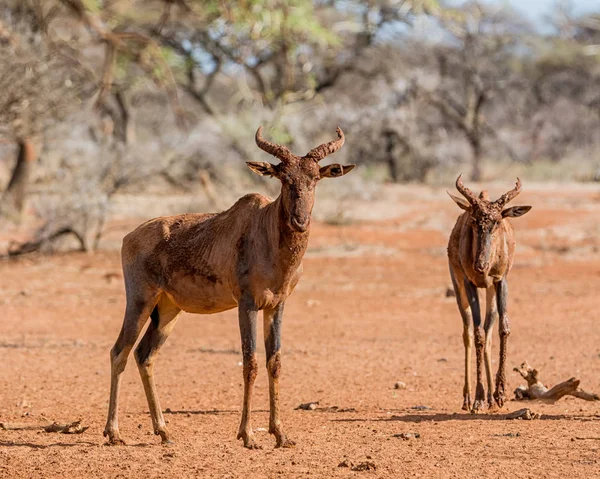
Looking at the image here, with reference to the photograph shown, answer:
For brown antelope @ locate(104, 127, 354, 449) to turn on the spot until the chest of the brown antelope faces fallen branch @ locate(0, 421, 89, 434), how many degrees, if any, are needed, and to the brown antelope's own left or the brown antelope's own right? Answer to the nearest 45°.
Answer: approximately 180°

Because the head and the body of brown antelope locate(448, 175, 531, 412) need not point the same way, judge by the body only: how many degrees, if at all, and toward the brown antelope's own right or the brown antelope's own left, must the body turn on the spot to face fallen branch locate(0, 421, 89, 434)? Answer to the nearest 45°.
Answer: approximately 45° to the brown antelope's own right

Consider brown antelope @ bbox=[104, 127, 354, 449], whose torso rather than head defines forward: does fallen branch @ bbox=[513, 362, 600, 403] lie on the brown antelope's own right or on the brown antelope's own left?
on the brown antelope's own left
